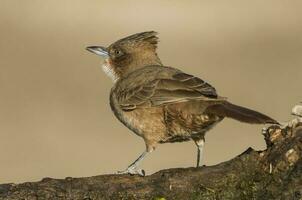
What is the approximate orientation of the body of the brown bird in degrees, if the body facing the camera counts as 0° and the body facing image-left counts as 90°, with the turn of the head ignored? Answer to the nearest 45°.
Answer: approximately 90°
